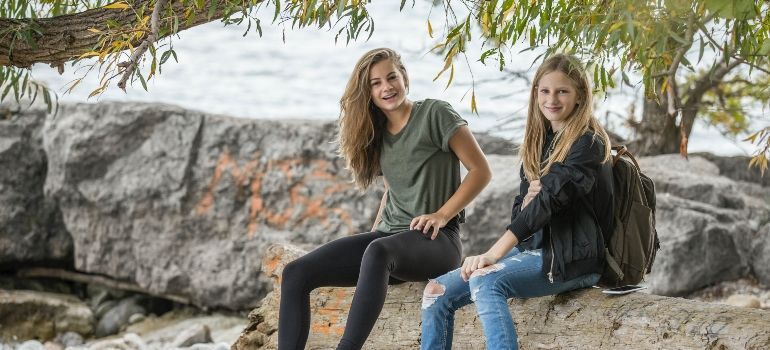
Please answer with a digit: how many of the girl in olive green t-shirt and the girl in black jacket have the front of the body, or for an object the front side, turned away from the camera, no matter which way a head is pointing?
0

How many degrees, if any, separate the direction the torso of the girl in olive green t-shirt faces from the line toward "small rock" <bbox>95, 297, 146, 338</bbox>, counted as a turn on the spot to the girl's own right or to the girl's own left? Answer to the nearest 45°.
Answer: approximately 90° to the girl's own right

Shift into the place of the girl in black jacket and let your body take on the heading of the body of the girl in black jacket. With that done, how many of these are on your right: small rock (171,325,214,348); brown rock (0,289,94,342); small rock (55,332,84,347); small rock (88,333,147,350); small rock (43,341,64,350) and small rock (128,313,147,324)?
6

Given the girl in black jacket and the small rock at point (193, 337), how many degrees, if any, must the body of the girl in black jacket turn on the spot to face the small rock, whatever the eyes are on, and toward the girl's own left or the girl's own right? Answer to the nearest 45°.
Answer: approximately 90° to the girl's own right

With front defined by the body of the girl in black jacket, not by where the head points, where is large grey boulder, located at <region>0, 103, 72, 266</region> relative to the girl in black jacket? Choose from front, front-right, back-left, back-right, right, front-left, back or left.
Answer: right

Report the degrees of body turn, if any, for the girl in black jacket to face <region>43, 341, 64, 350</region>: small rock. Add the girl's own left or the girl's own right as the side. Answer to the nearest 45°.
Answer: approximately 90° to the girl's own right

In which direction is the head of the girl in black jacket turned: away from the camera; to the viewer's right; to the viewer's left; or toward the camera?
toward the camera

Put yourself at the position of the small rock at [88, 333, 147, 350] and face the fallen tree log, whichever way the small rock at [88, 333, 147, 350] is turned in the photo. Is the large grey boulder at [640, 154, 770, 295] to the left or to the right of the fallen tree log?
left

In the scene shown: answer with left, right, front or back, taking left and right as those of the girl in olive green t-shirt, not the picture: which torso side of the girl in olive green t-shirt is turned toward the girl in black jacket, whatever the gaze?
left

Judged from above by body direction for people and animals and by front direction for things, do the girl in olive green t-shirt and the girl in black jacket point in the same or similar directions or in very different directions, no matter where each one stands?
same or similar directions

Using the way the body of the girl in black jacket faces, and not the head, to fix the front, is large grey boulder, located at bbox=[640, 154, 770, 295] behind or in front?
behind

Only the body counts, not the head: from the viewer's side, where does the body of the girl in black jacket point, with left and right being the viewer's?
facing the viewer and to the left of the viewer
